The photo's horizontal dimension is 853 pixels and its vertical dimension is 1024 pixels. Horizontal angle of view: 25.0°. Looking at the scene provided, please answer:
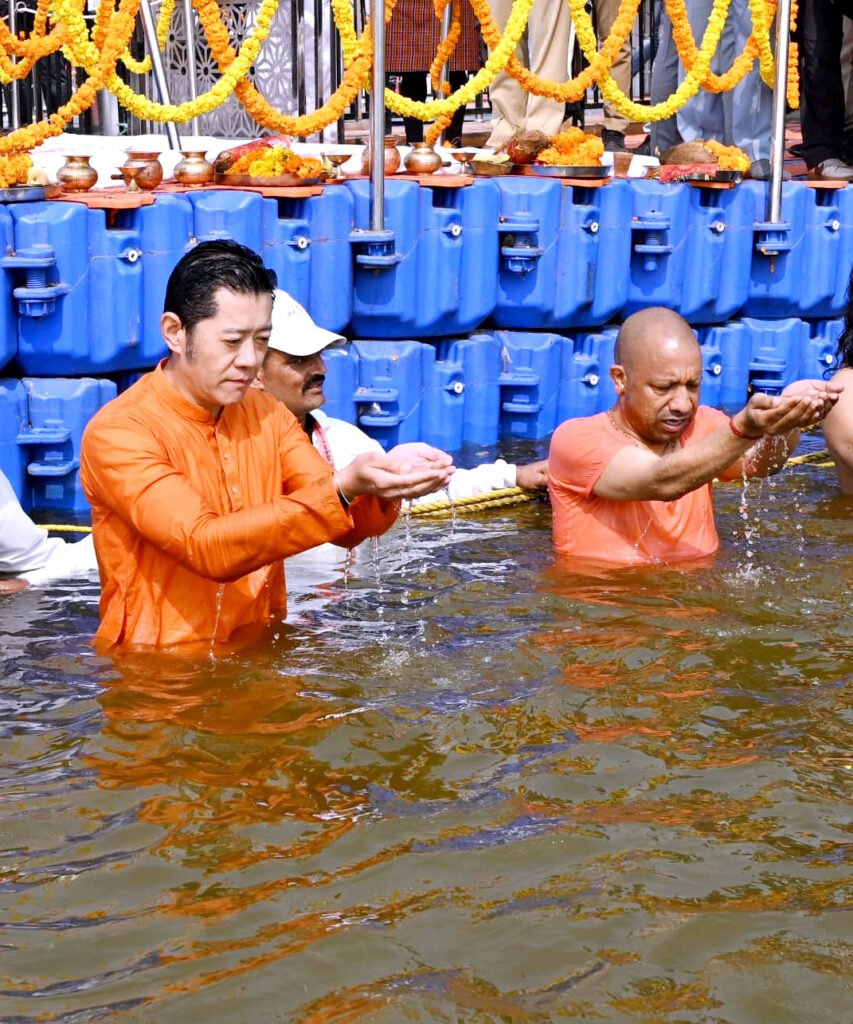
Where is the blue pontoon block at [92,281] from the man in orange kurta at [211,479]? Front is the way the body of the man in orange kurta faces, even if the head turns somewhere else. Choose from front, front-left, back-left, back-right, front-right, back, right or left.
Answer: back-left

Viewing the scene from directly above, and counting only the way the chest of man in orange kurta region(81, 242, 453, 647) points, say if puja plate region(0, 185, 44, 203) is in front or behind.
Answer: behind

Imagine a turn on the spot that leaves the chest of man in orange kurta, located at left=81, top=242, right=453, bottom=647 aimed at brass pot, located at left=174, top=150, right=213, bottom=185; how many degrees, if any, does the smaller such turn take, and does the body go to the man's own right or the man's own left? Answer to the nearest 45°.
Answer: approximately 135° to the man's own left

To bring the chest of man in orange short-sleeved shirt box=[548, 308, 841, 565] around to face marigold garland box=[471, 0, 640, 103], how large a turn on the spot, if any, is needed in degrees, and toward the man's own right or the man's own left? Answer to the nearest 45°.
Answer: approximately 135° to the man's own left

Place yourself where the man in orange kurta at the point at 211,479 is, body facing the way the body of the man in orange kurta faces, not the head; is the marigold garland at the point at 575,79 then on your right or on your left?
on your left

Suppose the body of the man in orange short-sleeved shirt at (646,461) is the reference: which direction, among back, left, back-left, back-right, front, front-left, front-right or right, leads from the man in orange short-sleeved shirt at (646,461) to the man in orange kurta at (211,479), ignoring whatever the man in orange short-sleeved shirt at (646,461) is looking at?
right

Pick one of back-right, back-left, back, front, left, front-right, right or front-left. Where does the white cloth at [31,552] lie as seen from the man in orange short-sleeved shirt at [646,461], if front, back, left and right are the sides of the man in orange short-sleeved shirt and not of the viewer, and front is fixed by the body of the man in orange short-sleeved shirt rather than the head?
back-right

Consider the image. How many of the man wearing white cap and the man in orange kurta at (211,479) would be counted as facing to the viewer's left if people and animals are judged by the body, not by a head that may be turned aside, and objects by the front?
0

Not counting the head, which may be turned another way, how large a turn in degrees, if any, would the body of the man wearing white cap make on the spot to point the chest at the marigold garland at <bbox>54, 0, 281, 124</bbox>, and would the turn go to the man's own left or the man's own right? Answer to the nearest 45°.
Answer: approximately 135° to the man's own left

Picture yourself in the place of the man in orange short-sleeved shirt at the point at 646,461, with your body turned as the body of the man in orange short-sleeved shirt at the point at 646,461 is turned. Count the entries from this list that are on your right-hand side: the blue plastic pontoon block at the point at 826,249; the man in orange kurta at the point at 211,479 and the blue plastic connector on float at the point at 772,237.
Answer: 1

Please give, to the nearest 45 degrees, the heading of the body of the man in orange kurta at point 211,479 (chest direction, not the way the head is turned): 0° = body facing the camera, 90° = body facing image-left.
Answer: approximately 315°
